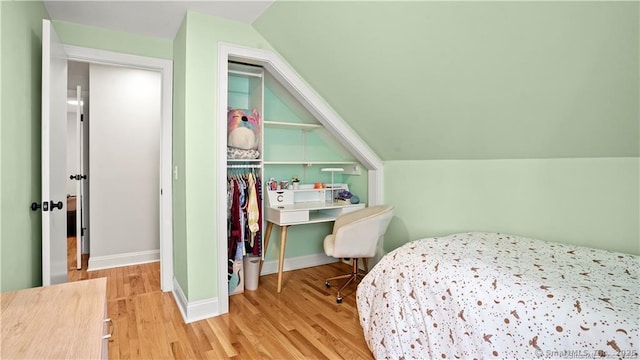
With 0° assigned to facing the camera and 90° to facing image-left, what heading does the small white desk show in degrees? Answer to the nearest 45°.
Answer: approximately 315°

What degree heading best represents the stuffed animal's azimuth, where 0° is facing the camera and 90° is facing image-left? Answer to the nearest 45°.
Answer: approximately 0°

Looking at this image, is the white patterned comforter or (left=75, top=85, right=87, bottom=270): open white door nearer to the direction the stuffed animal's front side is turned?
the white patterned comforter

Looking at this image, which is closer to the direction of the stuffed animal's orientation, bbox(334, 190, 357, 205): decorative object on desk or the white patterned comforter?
the white patterned comforter
